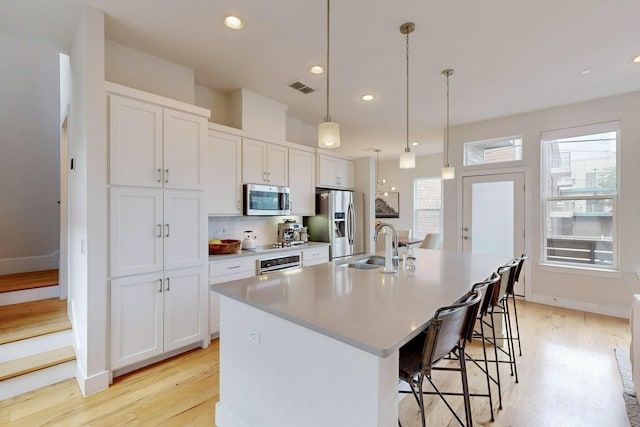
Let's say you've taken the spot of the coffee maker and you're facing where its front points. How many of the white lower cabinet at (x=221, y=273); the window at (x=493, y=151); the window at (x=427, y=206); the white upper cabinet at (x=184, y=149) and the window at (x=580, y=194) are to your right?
2

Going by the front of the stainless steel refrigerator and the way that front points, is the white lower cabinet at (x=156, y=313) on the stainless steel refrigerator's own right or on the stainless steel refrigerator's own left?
on the stainless steel refrigerator's own right

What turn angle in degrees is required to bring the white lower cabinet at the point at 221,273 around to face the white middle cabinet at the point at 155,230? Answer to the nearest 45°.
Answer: approximately 90° to its right

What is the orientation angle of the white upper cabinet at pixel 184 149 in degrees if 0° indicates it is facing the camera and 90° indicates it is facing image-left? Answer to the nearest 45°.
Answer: approximately 315°

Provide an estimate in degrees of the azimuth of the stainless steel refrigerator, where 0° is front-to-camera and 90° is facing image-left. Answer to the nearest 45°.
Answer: approximately 315°

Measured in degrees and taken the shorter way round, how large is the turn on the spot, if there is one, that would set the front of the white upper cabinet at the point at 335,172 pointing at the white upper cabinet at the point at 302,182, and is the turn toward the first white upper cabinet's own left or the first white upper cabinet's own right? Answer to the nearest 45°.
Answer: approximately 90° to the first white upper cabinet's own right

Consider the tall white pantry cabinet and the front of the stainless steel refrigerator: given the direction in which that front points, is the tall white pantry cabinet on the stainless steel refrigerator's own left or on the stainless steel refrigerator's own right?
on the stainless steel refrigerator's own right

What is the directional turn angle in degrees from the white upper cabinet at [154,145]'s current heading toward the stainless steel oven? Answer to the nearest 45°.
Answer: approximately 45° to its left

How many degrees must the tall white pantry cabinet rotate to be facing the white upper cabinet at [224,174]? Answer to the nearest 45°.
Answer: approximately 90° to its left

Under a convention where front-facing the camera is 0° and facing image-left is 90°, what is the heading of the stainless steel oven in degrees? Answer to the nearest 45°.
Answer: approximately 315°

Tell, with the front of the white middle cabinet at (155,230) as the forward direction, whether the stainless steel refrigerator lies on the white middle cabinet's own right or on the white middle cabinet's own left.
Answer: on the white middle cabinet's own left
